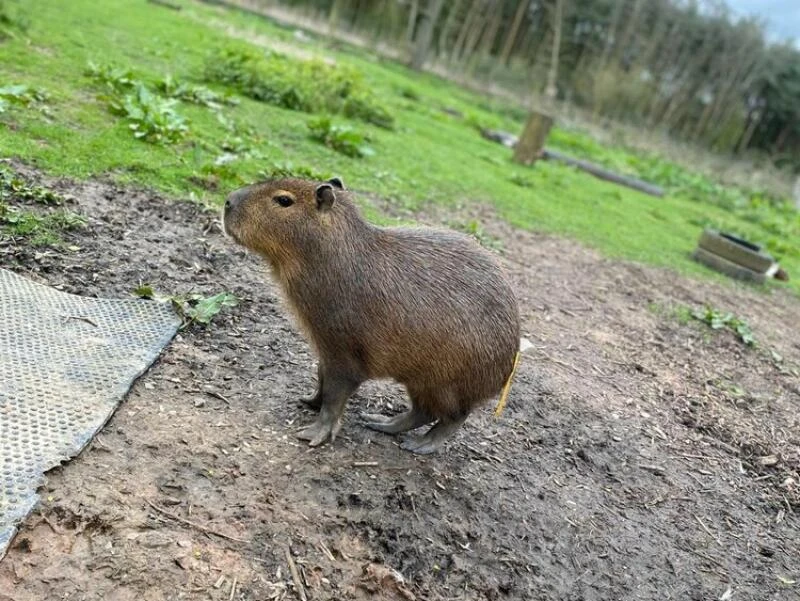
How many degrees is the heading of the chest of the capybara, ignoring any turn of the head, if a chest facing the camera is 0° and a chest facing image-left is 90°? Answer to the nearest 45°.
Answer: approximately 90°

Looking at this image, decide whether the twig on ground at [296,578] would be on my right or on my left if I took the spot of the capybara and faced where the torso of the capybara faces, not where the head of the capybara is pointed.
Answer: on my left

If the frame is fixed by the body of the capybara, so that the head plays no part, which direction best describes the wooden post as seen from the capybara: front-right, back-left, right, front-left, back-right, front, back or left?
right

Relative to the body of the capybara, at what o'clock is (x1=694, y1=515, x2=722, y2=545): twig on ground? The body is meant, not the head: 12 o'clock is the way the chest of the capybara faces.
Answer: The twig on ground is roughly at 6 o'clock from the capybara.

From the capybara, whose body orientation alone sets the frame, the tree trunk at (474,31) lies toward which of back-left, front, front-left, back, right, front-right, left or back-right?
right

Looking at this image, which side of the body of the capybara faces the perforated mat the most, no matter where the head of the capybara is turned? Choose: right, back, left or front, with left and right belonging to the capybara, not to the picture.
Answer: front

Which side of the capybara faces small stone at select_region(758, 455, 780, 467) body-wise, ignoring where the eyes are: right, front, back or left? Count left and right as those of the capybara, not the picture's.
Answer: back

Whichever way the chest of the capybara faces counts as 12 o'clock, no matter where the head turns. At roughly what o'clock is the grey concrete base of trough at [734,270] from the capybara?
The grey concrete base of trough is roughly at 4 o'clock from the capybara.

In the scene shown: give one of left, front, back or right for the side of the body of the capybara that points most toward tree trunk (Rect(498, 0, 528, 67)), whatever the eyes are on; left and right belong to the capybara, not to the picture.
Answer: right

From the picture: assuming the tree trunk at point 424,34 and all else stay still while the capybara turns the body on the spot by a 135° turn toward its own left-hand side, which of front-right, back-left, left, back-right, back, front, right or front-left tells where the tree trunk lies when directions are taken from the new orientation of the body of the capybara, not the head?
back-left

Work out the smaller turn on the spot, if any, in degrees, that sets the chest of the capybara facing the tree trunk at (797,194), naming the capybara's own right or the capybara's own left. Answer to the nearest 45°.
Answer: approximately 135° to the capybara's own right
